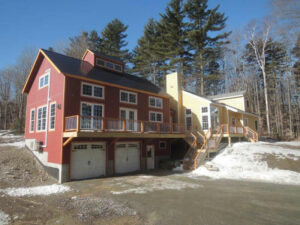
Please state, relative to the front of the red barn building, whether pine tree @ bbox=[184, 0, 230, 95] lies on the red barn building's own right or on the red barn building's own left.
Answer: on the red barn building's own left

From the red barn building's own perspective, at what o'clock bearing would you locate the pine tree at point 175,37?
The pine tree is roughly at 9 o'clock from the red barn building.

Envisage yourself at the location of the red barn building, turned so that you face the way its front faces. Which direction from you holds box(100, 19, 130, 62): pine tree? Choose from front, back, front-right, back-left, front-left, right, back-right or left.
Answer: back-left

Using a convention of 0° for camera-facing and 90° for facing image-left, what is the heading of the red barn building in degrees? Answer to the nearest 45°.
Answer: approximately 315°
